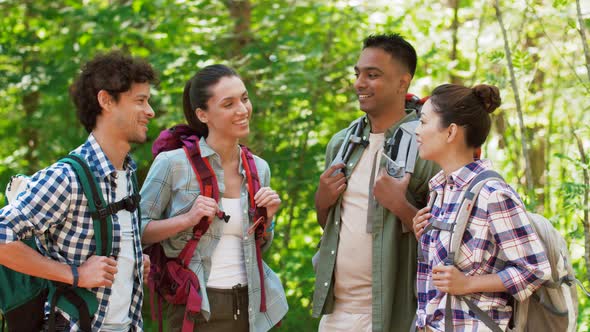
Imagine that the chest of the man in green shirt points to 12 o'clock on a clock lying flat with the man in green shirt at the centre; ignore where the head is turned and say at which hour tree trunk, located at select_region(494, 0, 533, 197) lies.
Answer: The tree trunk is roughly at 6 o'clock from the man in green shirt.

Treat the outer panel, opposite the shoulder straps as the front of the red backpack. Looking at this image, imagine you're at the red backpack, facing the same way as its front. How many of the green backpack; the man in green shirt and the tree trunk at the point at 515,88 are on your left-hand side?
1

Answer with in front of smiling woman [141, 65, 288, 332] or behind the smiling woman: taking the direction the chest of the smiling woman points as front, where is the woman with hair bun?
in front

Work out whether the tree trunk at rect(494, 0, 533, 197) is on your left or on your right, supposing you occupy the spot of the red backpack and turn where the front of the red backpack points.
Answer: on your right

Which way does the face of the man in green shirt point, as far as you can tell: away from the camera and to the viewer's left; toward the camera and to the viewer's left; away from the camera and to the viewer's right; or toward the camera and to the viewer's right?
toward the camera and to the viewer's left

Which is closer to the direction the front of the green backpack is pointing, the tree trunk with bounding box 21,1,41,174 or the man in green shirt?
the tree trunk

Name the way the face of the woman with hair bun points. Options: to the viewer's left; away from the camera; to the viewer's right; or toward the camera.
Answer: to the viewer's left

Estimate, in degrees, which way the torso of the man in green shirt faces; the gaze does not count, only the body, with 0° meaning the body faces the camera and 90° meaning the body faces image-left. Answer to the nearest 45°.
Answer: approximately 45°

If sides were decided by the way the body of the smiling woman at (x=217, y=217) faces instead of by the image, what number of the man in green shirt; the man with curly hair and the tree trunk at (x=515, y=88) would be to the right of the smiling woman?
1

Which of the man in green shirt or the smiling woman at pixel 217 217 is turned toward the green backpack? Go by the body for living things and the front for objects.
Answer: the man in green shirt

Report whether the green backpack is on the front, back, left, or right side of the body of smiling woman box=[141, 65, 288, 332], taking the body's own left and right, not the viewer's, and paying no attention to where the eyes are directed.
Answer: right

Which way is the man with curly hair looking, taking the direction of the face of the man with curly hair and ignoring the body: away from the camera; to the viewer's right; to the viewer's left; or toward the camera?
to the viewer's right

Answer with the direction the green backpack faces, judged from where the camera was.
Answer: facing away from the viewer and to the left of the viewer

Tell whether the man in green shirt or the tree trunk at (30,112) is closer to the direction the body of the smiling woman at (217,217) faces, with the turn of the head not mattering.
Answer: the man in green shirt

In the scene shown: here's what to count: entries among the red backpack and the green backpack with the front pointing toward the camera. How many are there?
0
